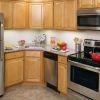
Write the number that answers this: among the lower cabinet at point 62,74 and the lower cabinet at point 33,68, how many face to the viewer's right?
0

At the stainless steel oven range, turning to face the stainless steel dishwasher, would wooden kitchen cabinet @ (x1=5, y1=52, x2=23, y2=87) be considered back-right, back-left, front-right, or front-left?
front-left

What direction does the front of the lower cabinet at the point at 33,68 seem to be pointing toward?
toward the camera

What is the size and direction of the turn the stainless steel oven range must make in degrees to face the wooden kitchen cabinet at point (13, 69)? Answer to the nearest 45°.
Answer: approximately 90° to its right

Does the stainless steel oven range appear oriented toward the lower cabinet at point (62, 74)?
no

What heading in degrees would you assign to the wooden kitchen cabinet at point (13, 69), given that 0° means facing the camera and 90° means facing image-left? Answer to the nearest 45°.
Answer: approximately 315°

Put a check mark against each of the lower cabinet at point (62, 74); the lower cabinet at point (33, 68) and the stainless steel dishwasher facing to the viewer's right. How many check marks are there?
0

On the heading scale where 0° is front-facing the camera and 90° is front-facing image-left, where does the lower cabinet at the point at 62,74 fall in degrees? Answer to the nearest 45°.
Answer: approximately 45°

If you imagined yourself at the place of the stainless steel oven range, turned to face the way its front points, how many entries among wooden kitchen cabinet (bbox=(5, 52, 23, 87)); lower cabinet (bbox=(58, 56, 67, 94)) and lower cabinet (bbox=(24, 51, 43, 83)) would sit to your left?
0

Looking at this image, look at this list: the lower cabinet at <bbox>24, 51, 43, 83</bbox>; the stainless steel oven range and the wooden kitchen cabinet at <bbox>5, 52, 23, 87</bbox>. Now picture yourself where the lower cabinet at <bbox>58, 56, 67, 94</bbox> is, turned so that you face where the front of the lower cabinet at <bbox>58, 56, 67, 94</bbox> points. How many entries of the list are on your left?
1

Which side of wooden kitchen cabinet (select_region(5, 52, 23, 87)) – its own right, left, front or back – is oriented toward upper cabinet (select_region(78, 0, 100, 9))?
front

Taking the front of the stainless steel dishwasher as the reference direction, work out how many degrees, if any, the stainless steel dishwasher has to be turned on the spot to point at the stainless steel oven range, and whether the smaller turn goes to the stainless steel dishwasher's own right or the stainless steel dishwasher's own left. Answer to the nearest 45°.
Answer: approximately 90° to the stainless steel dishwasher's own left

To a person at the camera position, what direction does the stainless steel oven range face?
facing the viewer and to the left of the viewer
